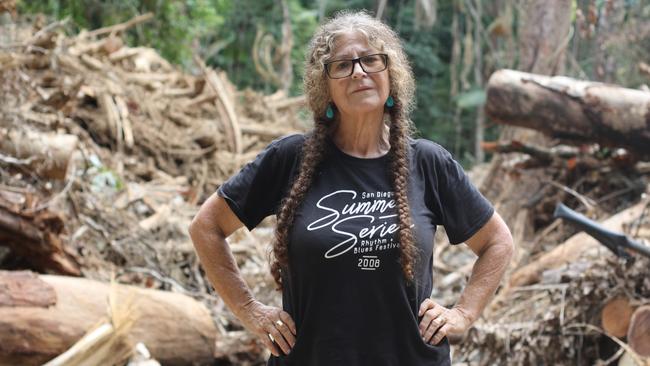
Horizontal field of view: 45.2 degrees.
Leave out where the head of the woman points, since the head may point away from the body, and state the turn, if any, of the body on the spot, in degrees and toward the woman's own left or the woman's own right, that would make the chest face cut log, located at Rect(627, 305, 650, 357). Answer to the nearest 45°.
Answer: approximately 135° to the woman's own left

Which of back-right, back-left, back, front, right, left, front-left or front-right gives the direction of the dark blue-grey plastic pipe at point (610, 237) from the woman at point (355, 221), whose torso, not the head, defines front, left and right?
back-left

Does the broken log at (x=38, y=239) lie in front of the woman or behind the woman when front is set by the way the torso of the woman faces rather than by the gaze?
behind

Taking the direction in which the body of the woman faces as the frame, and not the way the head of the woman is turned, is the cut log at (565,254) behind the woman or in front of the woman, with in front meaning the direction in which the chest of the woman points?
behind

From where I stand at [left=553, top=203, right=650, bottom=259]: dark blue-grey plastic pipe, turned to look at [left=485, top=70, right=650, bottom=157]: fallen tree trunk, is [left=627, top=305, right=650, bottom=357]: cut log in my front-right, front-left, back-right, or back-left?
back-right

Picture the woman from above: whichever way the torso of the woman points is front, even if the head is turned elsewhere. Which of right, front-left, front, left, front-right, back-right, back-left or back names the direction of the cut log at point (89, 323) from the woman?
back-right

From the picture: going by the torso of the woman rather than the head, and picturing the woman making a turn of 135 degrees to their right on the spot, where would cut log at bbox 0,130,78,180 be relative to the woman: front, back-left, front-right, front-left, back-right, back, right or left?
front

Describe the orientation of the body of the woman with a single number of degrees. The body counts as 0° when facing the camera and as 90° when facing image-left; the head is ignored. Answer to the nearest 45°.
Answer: approximately 0°

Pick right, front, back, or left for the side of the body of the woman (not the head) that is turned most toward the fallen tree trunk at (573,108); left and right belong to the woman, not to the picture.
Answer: back
